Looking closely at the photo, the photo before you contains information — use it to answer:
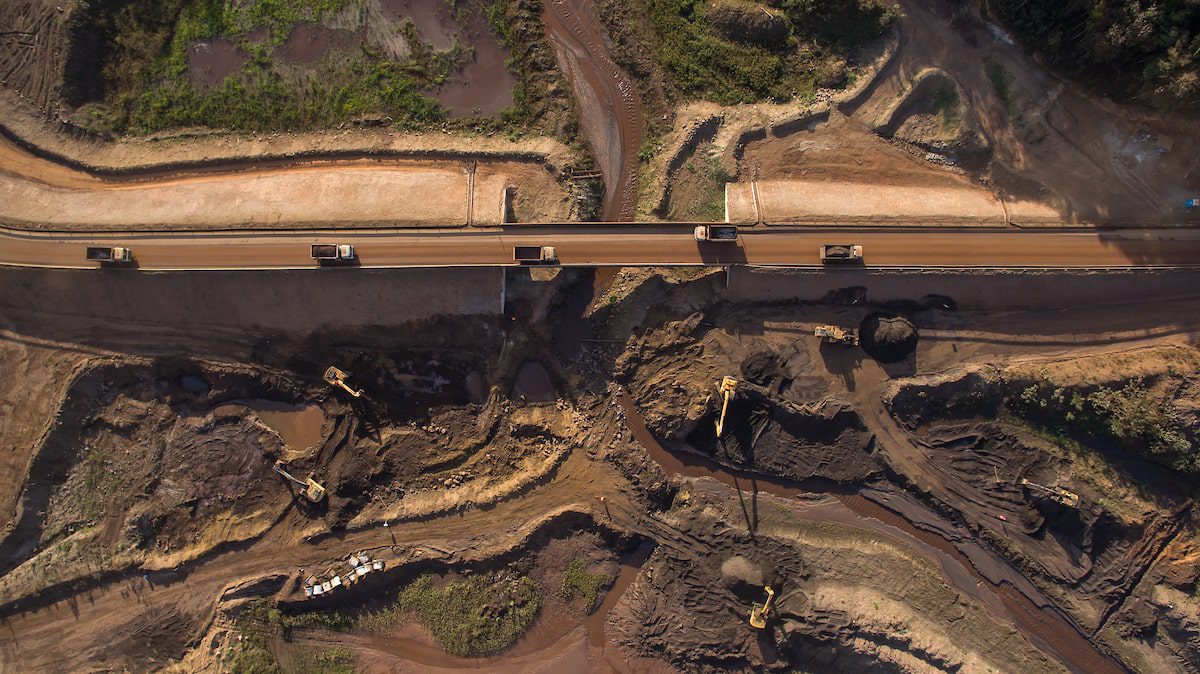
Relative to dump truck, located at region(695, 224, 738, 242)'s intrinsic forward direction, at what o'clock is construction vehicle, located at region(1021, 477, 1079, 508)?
The construction vehicle is roughly at 6 o'clock from the dump truck.

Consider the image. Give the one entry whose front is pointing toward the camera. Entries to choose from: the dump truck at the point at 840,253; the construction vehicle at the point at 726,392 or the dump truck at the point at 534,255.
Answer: the construction vehicle

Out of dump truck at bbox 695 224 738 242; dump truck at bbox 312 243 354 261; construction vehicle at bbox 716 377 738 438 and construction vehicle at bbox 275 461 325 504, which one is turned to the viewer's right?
dump truck at bbox 312 243 354 261

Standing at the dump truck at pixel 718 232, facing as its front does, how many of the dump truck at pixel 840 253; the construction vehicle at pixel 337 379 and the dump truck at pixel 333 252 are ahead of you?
2

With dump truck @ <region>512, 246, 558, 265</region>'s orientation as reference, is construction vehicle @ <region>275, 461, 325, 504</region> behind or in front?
behind

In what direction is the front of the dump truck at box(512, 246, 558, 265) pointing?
to the viewer's right

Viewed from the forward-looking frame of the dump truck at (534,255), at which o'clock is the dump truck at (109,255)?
the dump truck at (109,255) is roughly at 6 o'clock from the dump truck at (534,255).

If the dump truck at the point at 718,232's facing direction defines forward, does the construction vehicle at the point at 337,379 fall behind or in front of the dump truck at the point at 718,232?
in front

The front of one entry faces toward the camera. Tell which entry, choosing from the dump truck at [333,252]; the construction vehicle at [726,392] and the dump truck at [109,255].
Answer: the construction vehicle

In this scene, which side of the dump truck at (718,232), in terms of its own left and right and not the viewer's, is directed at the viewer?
left

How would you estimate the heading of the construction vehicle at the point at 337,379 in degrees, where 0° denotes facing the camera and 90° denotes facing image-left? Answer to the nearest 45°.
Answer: approximately 315°

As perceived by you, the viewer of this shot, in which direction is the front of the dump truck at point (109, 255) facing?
facing to the right of the viewer

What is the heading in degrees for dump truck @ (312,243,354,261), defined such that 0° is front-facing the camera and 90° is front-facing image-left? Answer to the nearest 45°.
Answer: approximately 270°
